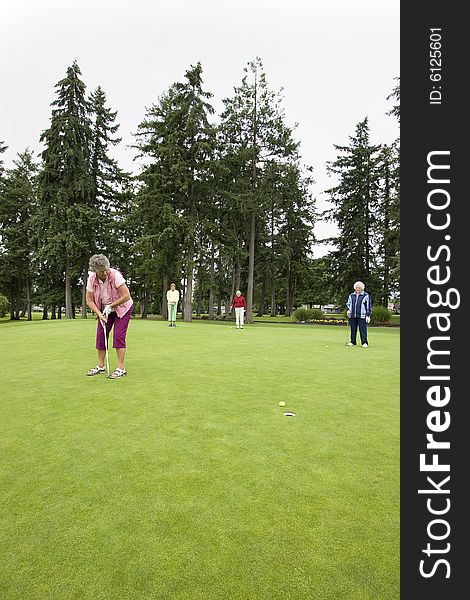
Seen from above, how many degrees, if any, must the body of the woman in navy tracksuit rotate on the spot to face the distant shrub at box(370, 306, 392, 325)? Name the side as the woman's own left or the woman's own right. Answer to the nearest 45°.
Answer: approximately 180°

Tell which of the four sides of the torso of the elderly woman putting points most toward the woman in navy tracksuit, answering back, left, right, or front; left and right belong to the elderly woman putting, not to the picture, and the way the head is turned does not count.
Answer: back

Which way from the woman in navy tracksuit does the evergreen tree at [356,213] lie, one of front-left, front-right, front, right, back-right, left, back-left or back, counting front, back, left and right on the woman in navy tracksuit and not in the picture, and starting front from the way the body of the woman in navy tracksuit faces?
back

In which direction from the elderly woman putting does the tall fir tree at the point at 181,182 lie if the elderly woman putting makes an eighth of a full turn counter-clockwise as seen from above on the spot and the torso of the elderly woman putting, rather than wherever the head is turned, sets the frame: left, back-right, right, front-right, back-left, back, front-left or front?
back

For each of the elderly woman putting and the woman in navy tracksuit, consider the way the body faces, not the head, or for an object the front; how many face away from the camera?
0

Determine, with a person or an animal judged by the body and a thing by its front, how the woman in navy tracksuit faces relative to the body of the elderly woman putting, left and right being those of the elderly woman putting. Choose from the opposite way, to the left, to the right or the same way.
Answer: the same way

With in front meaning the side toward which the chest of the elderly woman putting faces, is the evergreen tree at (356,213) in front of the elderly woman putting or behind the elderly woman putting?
behind

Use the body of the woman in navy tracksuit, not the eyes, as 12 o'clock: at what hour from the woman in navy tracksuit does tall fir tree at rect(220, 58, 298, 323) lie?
The tall fir tree is roughly at 5 o'clock from the woman in navy tracksuit.

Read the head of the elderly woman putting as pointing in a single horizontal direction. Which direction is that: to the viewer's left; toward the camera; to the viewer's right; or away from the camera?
toward the camera

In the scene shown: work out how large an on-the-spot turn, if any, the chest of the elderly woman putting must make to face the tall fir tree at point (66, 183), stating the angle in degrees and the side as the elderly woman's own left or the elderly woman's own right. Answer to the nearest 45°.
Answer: approximately 135° to the elderly woman's own right

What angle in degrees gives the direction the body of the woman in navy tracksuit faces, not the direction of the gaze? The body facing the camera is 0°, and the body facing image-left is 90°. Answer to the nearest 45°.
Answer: approximately 0°

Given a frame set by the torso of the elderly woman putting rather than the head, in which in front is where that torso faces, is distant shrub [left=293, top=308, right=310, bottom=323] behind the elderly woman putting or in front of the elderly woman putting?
behind

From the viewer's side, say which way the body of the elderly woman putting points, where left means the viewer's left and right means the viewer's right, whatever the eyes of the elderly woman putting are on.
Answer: facing the viewer and to the left of the viewer
